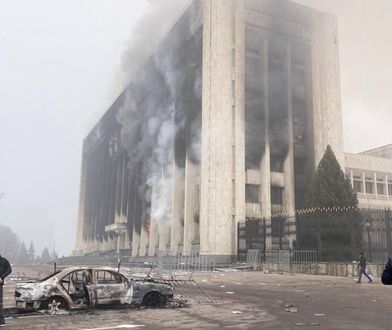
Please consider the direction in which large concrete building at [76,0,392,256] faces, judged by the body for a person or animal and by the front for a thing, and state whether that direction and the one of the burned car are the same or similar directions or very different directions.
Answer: very different directions

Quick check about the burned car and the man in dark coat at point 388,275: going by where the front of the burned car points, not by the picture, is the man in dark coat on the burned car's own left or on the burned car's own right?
on the burned car's own right

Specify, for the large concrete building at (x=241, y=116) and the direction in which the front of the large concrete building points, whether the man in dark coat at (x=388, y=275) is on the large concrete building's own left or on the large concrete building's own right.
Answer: on the large concrete building's own left

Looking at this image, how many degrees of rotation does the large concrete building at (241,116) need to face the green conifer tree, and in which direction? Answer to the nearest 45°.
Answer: approximately 90° to its left

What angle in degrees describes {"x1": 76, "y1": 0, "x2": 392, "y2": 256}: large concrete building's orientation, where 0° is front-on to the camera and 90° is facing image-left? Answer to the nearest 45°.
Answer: approximately 45°
